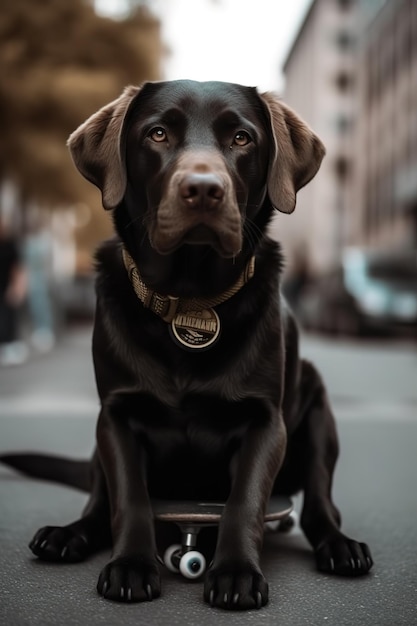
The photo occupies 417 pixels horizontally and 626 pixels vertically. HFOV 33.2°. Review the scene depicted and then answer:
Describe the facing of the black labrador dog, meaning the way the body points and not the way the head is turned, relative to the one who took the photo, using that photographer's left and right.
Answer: facing the viewer

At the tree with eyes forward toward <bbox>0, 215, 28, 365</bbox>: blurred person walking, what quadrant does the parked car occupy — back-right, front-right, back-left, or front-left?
front-left

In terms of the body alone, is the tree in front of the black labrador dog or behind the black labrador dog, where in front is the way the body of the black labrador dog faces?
behind

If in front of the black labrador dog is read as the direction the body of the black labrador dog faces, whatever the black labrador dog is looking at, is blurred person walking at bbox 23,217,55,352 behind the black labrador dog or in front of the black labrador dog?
behind

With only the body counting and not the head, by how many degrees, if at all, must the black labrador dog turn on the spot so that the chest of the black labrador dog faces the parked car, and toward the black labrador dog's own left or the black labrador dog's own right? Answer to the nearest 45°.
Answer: approximately 180°

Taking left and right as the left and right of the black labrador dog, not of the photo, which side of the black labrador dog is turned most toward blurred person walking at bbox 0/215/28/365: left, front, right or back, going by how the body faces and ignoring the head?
back
